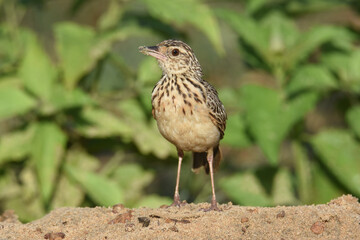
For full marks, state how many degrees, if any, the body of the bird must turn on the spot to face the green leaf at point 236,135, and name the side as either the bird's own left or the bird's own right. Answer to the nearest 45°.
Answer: approximately 135° to the bird's own right

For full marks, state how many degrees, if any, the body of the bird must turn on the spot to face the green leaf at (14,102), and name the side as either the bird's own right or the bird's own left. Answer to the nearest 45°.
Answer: approximately 90° to the bird's own right

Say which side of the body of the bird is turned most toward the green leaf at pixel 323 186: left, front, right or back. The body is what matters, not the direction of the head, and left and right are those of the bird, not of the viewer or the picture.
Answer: back

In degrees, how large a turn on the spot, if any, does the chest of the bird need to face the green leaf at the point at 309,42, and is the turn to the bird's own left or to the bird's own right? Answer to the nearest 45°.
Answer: approximately 180°

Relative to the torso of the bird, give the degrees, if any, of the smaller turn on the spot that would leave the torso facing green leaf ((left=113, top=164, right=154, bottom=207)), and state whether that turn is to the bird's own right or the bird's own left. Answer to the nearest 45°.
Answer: approximately 135° to the bird's own right

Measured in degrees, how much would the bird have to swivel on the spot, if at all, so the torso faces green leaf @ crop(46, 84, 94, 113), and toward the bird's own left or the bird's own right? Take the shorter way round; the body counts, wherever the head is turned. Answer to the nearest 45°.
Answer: approximately 90° to the bird's own right

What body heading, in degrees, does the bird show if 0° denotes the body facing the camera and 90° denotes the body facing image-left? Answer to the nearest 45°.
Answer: approximately 45°

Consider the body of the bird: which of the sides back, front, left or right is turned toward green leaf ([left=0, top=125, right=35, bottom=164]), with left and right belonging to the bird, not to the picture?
right

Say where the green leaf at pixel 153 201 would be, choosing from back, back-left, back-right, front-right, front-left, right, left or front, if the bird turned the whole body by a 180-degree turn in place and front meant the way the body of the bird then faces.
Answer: front-left

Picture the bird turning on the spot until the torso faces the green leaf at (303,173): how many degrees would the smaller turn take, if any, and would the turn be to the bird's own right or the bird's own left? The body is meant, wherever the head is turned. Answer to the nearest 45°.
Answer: approximately 180°

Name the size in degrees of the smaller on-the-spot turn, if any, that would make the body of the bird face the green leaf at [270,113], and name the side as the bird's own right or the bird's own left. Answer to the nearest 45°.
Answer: approximately 180°
